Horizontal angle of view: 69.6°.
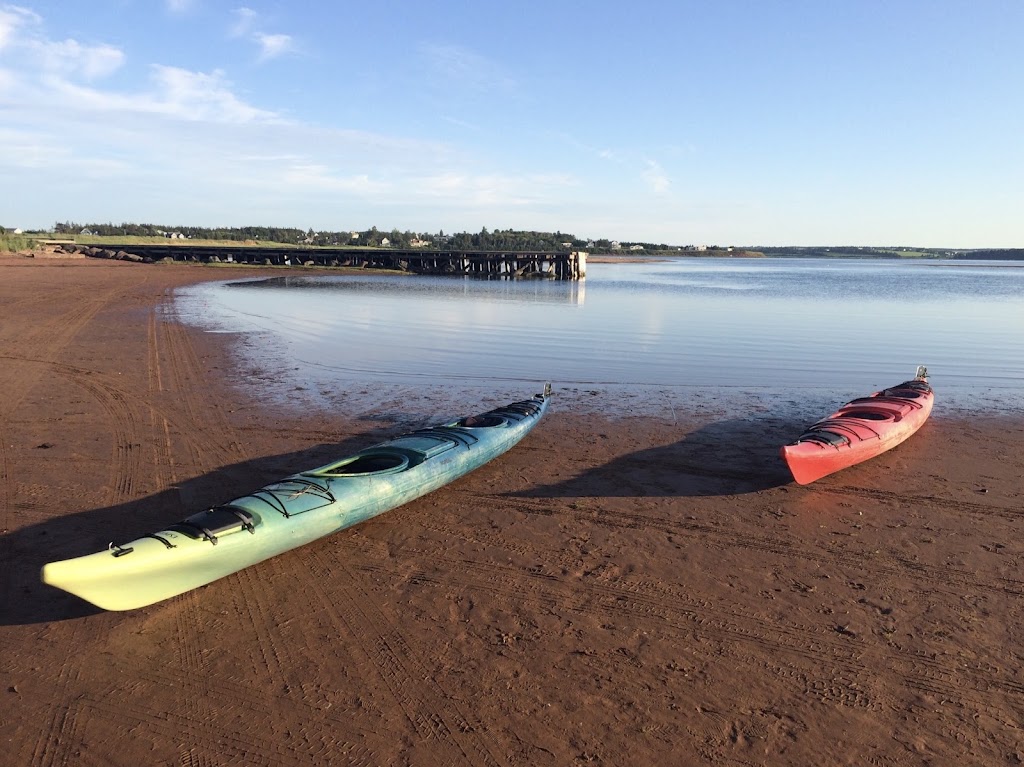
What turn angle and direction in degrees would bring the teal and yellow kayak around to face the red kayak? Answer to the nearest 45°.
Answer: approximately 135° to its left

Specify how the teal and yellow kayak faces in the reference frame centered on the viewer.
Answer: facing the viewer and to the left of the viewer
